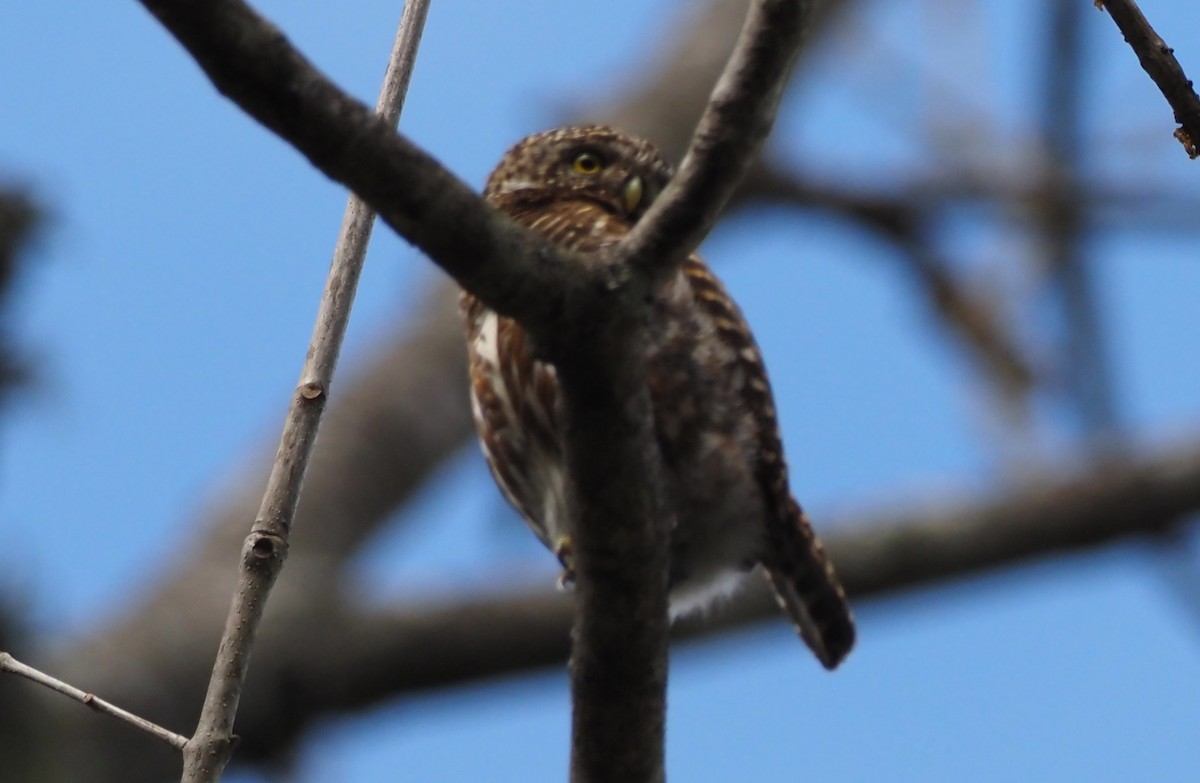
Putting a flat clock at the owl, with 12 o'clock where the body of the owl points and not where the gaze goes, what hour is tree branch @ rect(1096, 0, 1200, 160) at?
The tree branch is roughly at 8 o'clock from the owl.

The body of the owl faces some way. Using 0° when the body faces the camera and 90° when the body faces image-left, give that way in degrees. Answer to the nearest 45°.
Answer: approximately 45°

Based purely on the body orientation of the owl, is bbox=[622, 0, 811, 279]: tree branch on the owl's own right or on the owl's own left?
on the owl's own left
